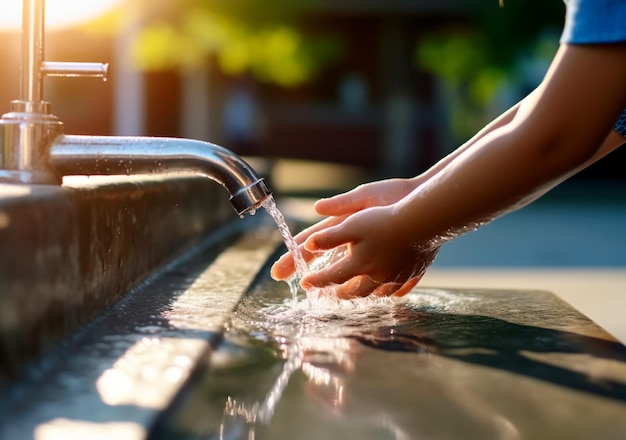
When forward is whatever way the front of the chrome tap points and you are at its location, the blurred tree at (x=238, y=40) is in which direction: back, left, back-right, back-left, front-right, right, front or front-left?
left

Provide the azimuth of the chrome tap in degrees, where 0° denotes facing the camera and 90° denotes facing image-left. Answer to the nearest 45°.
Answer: approximately 270°

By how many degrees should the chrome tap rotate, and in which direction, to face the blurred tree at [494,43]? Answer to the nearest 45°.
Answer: approximately 45° to its left
